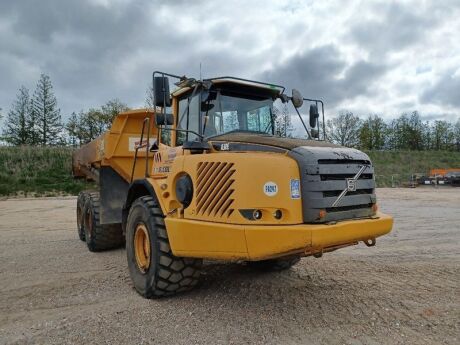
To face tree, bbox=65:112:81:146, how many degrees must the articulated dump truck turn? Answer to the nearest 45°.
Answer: approximately 180°

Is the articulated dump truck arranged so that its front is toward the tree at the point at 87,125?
no

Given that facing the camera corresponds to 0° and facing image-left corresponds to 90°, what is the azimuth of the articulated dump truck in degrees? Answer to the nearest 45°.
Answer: approximately 315°
